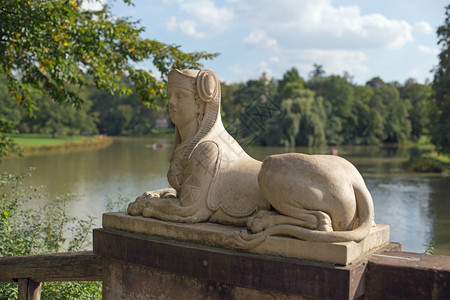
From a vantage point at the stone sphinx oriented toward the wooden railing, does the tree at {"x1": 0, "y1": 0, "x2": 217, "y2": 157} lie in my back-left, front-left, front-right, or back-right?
front-right

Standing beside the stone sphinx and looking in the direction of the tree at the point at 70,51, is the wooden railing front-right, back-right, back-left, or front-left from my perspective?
front-left

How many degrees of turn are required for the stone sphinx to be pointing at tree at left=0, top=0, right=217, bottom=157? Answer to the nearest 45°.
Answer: approximately 45° to its right

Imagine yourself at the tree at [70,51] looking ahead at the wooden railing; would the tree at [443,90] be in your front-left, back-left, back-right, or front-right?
back-left

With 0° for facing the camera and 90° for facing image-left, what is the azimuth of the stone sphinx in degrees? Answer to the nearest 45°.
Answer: approximately 90°

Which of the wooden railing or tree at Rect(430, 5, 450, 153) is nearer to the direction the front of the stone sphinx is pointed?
the wooden railing

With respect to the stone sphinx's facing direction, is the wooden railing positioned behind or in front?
in front
